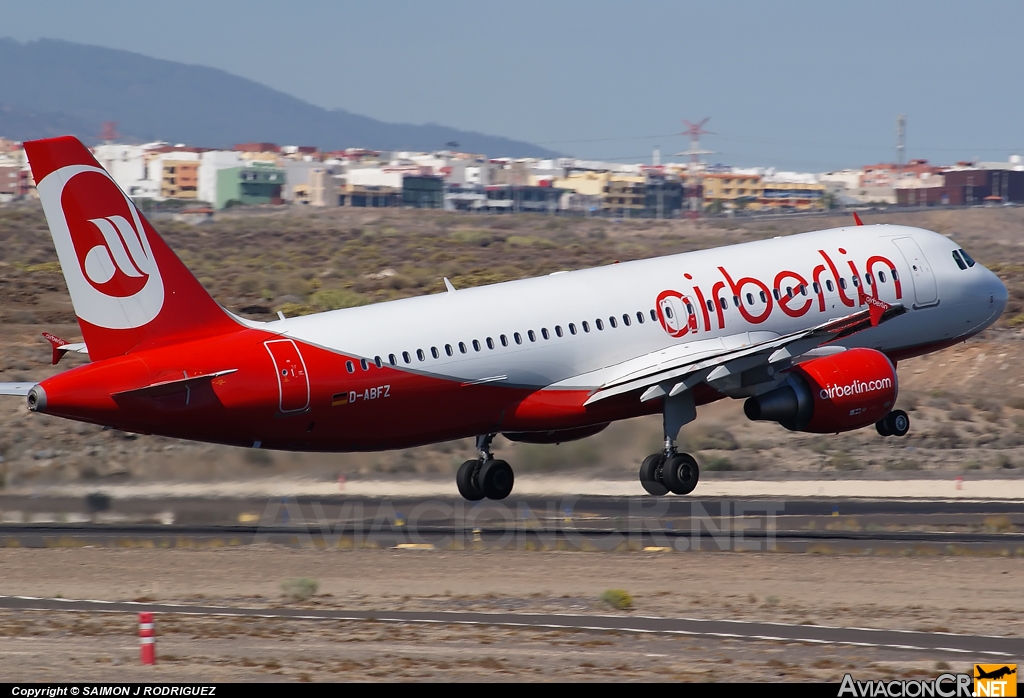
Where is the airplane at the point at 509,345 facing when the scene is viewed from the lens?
facing away from the viewer and to the right of the viewer

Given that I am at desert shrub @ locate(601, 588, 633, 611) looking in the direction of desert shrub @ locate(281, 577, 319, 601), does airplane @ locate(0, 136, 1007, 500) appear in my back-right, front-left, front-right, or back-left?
front-right

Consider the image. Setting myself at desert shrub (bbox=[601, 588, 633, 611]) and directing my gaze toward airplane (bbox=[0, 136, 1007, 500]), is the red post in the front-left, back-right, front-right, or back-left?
back-left

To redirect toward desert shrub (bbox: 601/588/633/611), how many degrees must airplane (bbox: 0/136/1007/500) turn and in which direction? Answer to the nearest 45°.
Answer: approximately 135° to its right

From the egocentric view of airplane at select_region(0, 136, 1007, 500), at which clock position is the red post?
The red post is roughly at 5 o'clock from the airplane.

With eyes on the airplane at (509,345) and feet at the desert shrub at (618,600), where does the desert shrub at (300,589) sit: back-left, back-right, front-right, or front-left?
front-left

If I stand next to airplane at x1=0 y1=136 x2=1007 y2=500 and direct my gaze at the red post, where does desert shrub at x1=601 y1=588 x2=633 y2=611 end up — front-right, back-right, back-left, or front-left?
front-left
